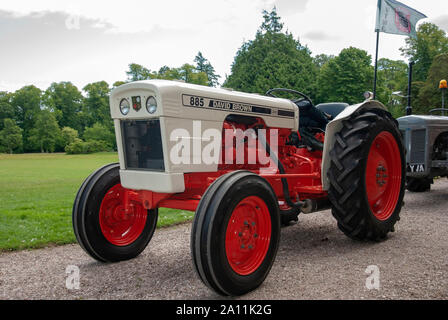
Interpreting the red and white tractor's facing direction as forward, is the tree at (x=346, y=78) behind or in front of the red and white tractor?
behind

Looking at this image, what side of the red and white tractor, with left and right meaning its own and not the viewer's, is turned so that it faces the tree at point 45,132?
right

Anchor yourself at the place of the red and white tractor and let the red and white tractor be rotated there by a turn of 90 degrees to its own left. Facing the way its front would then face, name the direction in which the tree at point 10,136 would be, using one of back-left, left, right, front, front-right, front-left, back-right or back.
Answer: back

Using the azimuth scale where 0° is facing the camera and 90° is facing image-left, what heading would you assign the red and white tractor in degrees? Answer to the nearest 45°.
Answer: approximately 45°

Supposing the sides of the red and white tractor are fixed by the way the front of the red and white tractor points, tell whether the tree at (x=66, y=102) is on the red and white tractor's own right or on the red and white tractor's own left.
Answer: on the red and white tractor's own right

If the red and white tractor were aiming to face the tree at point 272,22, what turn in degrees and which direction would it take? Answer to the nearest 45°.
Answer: approximately 135° to its right

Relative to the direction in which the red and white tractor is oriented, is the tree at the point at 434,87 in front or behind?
behind

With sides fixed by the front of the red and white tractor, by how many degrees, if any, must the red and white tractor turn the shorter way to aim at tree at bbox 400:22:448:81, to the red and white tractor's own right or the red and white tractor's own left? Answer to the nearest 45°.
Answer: approximately 180°

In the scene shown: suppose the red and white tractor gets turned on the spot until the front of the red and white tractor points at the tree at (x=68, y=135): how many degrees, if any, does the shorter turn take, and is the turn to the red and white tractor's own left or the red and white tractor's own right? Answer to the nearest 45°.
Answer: approximately 90° to the red and white tractor's own right
